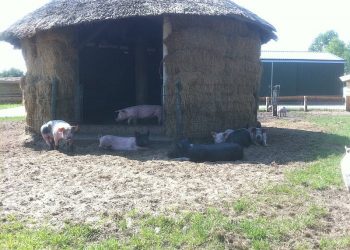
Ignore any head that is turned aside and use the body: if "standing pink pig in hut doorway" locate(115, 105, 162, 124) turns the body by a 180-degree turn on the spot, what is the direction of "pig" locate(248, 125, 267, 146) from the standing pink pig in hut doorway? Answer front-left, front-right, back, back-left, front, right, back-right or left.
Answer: front-right

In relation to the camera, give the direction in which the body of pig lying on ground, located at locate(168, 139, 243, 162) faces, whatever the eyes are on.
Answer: to the viewer's left

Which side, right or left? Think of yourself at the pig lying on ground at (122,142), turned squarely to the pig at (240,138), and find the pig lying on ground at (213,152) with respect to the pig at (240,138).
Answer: right

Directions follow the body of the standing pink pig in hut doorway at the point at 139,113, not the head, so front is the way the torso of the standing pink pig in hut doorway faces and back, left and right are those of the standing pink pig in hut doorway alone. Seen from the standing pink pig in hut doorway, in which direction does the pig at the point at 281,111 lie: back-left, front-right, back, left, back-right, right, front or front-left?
back-right

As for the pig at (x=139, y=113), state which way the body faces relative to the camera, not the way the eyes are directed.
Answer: to the viewer's left

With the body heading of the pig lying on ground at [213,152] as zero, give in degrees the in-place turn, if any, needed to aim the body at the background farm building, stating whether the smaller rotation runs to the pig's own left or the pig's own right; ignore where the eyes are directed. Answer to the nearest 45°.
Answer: approximately 90° to the pig's own right
